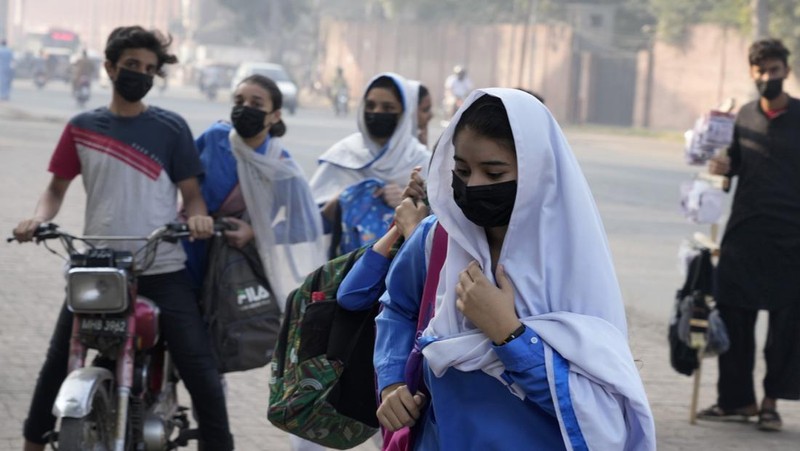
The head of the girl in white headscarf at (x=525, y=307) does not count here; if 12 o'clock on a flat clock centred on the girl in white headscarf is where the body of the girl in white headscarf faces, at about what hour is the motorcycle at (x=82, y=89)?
The motorcycle is roughly at 4 o'clock from the girl in white headscarf.

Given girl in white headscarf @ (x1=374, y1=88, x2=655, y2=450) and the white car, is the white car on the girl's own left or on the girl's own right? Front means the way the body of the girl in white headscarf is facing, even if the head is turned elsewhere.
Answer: on the girl's own right

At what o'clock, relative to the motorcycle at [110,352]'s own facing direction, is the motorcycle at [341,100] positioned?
the motorcycle at [341,100] is roughly at 5 o'clock from the motorcycle at [110,352].

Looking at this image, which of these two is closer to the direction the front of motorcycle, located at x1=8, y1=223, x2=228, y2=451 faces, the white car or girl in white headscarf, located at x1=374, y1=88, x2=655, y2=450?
the girl in white headscarf

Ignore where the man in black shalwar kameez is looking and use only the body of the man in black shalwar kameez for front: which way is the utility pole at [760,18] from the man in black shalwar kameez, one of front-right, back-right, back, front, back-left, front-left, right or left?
back
